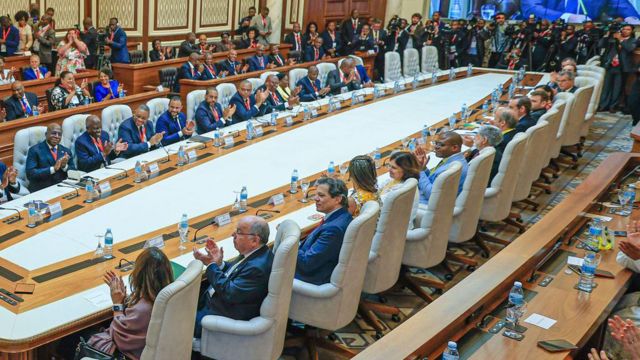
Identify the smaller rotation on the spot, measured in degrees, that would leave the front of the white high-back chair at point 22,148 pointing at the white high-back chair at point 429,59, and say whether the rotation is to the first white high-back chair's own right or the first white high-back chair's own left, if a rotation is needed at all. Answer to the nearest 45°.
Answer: approximately 90° to the first white high-back chair's own left

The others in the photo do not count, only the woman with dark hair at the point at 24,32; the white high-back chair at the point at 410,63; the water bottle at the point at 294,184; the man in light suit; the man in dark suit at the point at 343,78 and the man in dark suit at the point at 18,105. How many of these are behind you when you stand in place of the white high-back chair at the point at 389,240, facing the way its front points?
0

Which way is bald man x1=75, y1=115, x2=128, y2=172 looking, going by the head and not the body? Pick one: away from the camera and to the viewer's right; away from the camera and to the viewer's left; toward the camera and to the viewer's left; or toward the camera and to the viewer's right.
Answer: toward the camera and to the viewer's right

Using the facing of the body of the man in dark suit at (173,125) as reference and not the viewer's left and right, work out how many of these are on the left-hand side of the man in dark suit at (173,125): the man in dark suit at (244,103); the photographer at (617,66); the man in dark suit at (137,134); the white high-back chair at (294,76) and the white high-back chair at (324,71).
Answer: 4

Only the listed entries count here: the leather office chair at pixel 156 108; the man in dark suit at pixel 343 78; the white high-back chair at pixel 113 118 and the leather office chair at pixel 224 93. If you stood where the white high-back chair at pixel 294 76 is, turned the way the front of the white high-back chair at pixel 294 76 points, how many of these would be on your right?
3

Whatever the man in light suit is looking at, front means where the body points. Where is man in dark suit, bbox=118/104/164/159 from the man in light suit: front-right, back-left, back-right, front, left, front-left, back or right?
front-right

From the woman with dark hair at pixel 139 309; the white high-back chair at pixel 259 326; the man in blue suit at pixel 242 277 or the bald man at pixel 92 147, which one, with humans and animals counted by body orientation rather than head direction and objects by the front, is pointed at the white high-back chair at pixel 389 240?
the bald man

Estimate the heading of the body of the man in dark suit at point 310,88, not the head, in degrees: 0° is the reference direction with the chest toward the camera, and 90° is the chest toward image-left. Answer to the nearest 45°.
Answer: approximately 315°

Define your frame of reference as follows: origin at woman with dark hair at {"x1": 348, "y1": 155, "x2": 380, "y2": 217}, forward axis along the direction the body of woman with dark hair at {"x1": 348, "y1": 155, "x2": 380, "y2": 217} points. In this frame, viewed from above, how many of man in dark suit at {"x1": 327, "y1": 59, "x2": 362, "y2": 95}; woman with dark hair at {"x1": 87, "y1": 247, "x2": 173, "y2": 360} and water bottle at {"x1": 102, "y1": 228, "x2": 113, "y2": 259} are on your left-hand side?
2

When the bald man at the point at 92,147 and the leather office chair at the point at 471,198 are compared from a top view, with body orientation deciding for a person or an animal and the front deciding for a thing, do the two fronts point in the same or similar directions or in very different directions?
very different directions

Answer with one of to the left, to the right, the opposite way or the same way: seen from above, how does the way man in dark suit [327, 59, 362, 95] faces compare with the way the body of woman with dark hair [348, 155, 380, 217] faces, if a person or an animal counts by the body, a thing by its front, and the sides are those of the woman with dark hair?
the opposite way

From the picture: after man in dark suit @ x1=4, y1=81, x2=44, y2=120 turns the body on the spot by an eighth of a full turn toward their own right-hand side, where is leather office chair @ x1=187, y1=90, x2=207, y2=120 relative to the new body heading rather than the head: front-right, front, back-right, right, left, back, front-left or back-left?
left

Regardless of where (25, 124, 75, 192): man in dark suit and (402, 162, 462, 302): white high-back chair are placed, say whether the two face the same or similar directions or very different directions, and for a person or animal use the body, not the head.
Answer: very different directions

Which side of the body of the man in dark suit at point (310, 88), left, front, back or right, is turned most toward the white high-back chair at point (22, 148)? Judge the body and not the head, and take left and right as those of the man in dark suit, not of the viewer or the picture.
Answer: right

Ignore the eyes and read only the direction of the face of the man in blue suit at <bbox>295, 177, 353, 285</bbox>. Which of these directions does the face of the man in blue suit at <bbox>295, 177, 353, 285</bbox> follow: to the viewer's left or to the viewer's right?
to the viewer's left

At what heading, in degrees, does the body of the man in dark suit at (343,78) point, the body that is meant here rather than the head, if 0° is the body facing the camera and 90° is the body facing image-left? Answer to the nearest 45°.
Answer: approximately 315°

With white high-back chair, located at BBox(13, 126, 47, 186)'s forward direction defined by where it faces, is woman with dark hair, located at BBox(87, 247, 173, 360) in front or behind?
in front

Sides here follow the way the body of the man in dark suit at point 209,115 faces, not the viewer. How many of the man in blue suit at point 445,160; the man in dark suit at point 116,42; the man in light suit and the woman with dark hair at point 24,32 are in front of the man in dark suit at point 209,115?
1
